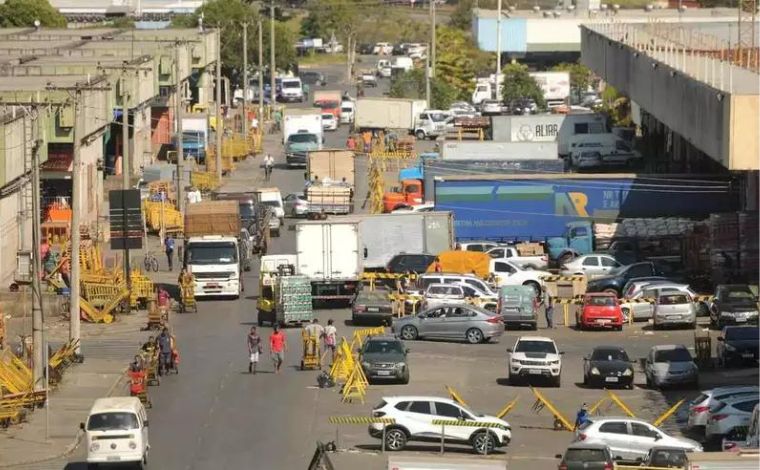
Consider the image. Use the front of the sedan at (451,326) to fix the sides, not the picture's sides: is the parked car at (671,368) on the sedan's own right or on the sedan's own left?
on the sedan's own left

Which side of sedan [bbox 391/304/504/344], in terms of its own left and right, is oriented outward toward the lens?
left

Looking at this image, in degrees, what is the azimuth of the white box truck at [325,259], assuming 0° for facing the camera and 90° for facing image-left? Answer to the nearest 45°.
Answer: approximately 180°

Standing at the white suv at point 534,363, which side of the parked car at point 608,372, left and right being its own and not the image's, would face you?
right

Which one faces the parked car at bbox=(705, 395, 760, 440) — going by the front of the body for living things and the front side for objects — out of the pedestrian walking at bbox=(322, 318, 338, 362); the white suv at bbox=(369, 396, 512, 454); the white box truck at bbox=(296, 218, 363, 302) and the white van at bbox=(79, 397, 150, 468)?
the white suv

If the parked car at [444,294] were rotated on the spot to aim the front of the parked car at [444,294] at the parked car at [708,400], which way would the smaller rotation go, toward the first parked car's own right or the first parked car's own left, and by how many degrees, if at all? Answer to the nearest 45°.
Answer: approximately 180°

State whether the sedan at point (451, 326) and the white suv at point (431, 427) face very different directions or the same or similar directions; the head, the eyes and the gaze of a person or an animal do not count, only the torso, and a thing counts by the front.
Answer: very different directions

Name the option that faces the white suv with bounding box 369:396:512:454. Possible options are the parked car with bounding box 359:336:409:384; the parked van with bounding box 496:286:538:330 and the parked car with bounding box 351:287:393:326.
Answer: the parked car with bounding box 359:336:409:384

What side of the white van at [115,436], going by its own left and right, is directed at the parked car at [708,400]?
left

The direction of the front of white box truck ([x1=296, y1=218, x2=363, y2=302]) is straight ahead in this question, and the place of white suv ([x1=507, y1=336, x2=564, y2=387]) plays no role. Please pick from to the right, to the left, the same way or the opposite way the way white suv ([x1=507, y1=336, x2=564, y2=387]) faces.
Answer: the opposite way
